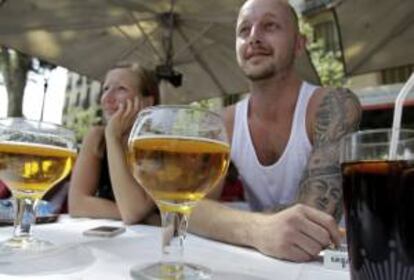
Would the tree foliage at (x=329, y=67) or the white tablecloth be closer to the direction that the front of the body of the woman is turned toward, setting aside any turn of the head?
the white tablecloth

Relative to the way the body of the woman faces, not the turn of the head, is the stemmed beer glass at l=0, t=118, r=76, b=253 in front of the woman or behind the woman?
in front

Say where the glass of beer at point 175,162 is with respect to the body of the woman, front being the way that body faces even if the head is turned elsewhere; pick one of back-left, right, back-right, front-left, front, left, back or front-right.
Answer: front-left

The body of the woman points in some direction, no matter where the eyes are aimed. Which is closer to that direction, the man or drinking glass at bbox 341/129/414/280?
the drinking glass

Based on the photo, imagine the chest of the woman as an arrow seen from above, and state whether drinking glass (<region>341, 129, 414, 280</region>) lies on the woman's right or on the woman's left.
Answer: on the woman's left

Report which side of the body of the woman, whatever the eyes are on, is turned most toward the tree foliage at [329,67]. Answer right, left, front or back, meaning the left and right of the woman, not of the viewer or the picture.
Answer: back

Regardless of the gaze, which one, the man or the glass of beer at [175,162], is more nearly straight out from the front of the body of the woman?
the glass of beer

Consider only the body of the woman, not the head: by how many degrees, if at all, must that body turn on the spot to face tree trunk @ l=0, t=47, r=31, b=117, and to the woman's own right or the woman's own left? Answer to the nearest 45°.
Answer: approximately 135° to the woman's own right

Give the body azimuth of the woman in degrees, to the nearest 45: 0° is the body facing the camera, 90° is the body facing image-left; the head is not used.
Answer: approximately 45°

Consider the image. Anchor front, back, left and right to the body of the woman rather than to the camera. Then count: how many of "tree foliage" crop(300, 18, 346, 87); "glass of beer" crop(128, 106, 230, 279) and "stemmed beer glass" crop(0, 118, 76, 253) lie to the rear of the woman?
1

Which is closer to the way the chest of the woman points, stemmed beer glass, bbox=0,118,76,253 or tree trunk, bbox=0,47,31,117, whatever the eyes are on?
the stemmed beer glass
